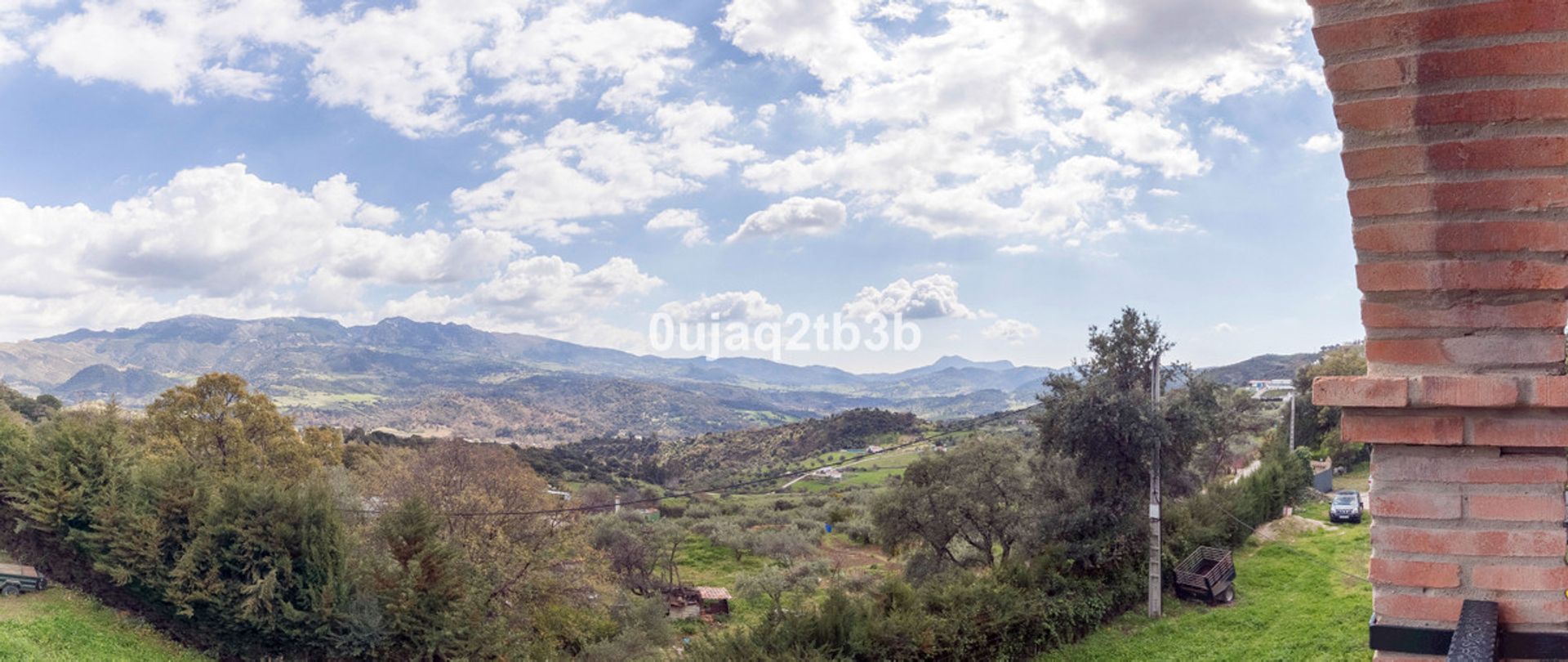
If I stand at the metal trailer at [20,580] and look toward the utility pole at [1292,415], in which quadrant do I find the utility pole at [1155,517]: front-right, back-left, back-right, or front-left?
front-right

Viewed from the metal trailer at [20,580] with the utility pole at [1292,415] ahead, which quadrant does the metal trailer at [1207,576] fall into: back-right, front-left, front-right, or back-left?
front-right

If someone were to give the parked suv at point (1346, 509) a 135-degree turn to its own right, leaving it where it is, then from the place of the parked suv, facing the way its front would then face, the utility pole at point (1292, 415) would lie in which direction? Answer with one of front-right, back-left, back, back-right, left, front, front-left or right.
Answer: front-right

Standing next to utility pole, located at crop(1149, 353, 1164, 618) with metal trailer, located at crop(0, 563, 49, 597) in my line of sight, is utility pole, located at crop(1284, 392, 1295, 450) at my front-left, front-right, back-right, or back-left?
back-right

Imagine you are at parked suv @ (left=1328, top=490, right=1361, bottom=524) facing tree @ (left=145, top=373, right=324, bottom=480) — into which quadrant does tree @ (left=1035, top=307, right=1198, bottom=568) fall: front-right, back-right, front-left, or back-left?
front-left

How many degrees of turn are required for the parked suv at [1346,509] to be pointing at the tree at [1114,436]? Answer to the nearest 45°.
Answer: approximately 45° to its right

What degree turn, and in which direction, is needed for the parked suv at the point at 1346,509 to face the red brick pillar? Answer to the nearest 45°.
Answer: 0° — it already faces it

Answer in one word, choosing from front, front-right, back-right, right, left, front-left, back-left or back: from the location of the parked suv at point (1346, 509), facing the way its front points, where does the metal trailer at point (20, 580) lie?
front-right

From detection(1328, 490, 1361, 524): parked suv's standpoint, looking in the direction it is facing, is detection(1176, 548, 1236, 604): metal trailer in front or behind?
in front

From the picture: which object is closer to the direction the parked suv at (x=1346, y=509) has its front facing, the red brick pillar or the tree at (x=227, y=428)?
the red brick pillar

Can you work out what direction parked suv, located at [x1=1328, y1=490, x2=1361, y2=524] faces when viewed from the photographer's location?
facing the viewer

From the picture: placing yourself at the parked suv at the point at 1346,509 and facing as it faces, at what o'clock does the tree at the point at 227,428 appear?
The tree is roughly at 2 o'clock from the parked suv.

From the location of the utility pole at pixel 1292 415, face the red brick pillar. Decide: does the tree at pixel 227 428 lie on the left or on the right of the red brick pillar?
right
